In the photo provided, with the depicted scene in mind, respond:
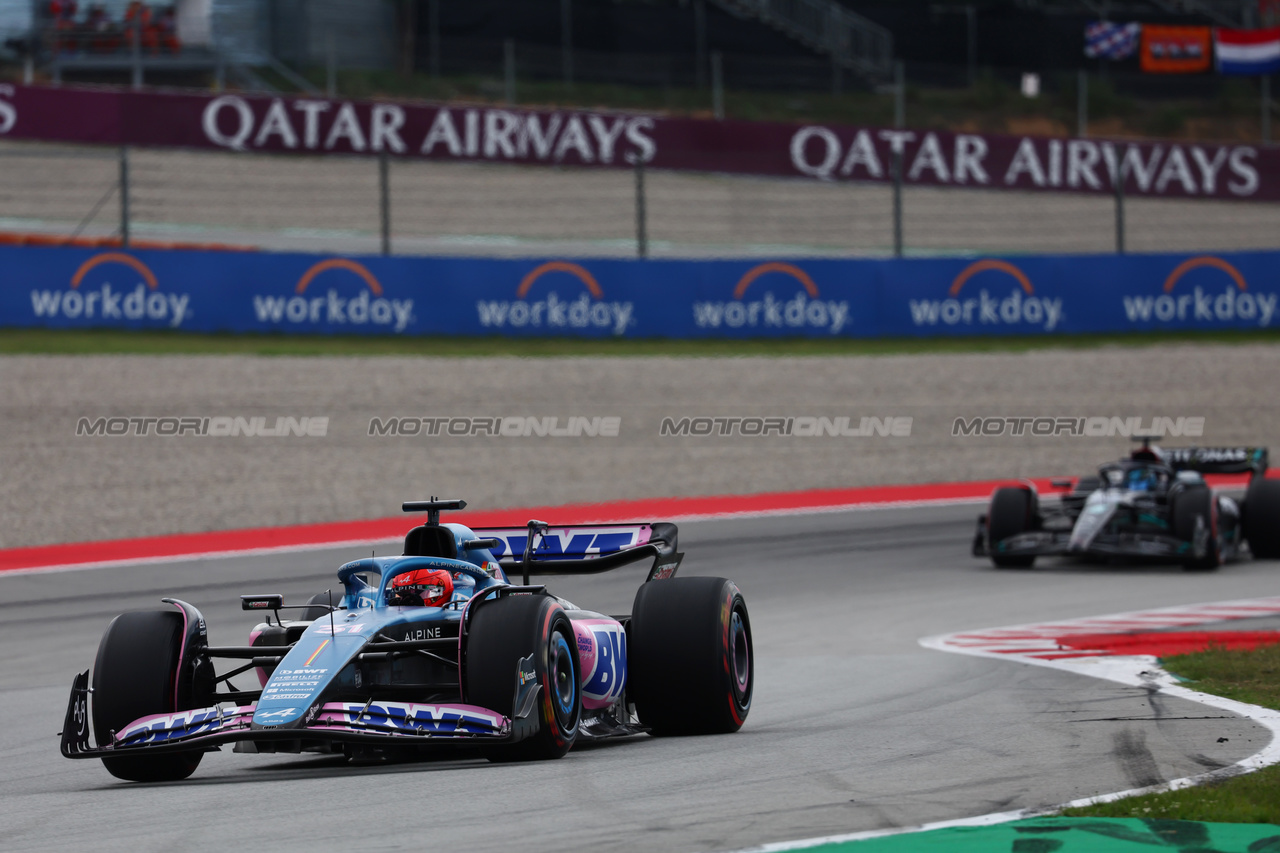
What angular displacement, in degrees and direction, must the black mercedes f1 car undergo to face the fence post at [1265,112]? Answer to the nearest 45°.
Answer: approximately 180°

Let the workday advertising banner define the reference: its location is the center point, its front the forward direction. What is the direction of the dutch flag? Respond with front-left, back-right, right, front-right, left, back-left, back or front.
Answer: back-left

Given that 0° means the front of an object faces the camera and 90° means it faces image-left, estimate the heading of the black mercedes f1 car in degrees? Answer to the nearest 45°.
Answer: approximately 0°

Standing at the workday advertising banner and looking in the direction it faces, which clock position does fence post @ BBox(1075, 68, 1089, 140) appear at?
The fence post is roughly at 7 o'clock from the workday advertising banner.

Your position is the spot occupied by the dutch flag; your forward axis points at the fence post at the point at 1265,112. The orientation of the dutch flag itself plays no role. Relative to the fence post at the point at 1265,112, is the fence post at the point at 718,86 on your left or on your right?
right

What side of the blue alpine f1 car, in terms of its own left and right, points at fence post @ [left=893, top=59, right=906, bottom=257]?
back

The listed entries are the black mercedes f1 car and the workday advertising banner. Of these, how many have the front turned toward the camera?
2

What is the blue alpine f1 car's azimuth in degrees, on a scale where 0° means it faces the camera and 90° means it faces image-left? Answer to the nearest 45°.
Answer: approximately 45°

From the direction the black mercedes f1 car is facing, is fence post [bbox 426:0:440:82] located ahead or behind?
behind

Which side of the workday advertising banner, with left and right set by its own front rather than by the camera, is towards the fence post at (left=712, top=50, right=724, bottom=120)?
back

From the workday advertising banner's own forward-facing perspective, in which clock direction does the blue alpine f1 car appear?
The blue alpine f1 car is roughly at 12 o'clock from the workday advertising banner.

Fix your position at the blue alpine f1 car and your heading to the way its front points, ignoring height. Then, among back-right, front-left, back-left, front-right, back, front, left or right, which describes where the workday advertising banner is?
back-right

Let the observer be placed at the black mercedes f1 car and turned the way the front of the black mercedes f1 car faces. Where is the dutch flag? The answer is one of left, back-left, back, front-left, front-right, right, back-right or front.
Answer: back

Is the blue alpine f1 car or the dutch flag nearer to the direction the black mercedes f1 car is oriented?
the blue alpine f1 car
